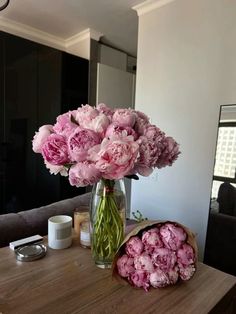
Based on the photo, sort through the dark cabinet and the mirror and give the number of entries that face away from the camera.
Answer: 0

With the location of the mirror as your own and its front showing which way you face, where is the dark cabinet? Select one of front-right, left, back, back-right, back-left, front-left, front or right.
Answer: front-right

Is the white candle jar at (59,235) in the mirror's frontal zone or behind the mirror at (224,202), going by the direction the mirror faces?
frontal zone

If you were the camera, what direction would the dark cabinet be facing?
facing the viewer and to the right of the viewer

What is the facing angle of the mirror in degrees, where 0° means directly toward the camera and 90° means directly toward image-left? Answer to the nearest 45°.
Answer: approximately 45°

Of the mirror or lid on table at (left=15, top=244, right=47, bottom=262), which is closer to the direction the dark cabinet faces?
the mirror

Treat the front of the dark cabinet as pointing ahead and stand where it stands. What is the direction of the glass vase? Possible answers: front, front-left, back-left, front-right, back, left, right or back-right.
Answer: front-right

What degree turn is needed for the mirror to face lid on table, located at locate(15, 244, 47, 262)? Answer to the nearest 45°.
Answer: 0° — it already faces it

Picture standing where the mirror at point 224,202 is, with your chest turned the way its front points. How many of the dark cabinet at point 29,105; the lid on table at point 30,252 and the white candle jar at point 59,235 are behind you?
0

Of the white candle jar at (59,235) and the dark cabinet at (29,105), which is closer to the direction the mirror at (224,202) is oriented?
the white candle jar

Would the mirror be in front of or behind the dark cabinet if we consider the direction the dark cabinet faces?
in front

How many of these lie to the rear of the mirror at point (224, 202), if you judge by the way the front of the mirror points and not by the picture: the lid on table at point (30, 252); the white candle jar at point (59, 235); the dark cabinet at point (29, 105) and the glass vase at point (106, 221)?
0

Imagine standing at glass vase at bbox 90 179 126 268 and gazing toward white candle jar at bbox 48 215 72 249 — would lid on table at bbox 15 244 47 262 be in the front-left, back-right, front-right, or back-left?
front-left
